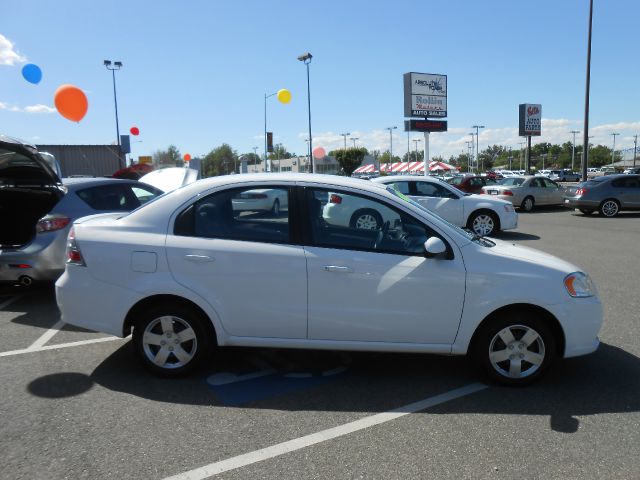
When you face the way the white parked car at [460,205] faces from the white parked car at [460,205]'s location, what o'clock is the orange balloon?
The orange balloon is roughly at 4 o'clock from the white parked car.

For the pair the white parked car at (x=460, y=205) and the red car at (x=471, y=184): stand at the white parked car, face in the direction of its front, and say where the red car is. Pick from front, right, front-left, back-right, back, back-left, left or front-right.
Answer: left

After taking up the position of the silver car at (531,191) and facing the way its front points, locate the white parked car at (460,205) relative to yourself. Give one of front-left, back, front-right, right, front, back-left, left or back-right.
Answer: back-right

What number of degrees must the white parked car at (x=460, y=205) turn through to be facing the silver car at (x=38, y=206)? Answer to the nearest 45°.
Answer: approximately 135° to its right

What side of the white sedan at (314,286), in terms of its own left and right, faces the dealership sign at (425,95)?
left

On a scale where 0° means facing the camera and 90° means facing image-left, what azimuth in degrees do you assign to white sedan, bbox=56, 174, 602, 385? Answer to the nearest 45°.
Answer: approximately 270°

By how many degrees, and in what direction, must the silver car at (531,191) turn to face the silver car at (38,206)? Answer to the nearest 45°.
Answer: approximately 135° to its right

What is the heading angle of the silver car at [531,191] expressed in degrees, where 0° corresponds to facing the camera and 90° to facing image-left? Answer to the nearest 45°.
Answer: approximately 225°

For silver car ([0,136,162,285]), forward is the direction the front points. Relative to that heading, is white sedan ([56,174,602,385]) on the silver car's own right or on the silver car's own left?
on the silver car's own right

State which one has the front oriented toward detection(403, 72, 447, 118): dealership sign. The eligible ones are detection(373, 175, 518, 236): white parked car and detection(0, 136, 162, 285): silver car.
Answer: the silver car

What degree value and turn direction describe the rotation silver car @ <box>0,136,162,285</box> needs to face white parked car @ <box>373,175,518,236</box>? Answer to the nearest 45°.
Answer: approximately 45° to its right

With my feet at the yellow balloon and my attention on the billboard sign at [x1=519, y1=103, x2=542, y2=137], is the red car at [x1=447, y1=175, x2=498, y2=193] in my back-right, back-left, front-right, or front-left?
front-right

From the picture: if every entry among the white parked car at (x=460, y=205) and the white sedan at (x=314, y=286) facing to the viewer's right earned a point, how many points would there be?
2

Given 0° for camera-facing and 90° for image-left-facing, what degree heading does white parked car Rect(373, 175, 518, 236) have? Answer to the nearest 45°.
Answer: approximately 270°
